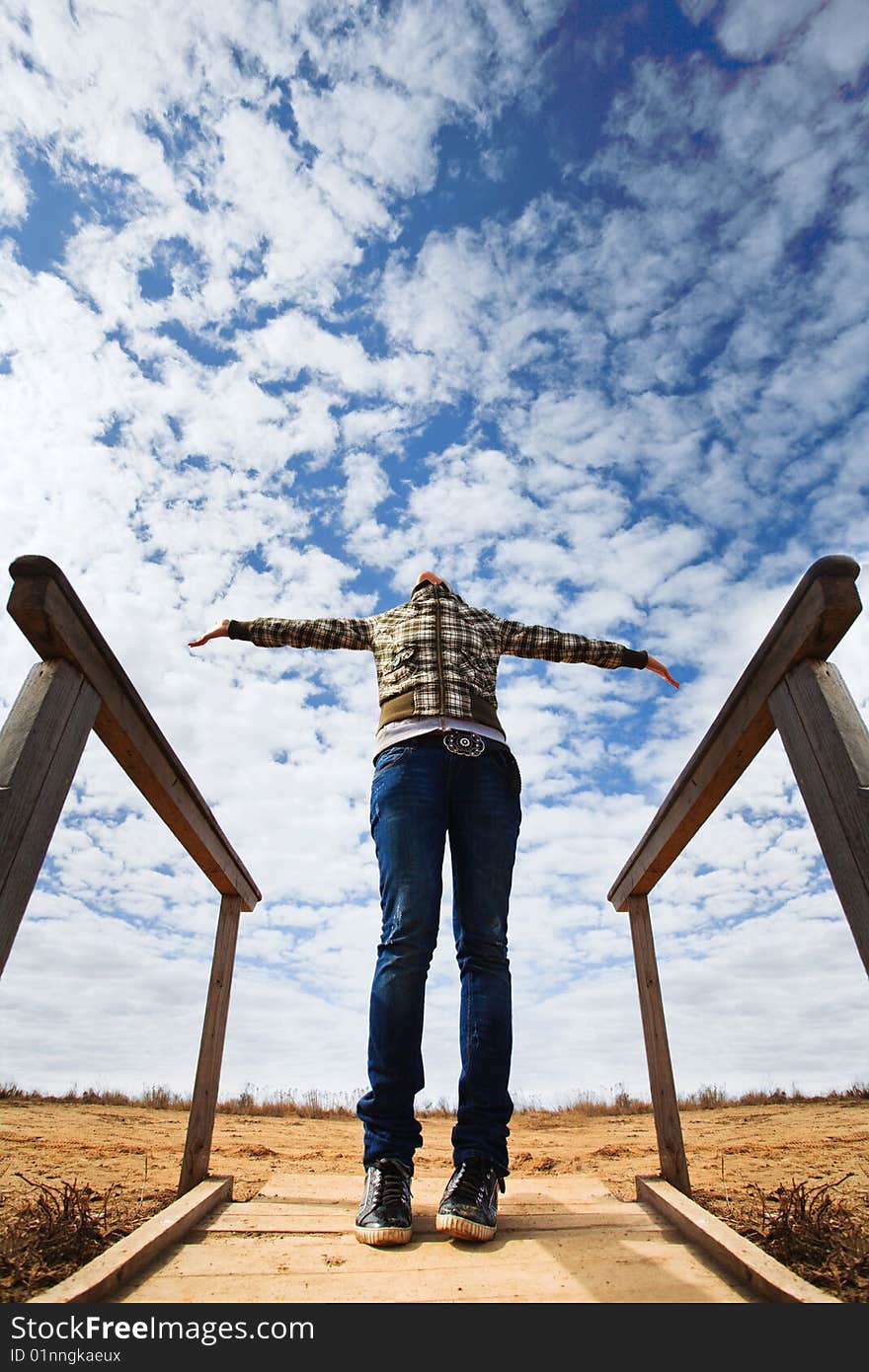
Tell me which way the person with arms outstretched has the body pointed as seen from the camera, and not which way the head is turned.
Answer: toward the camera
